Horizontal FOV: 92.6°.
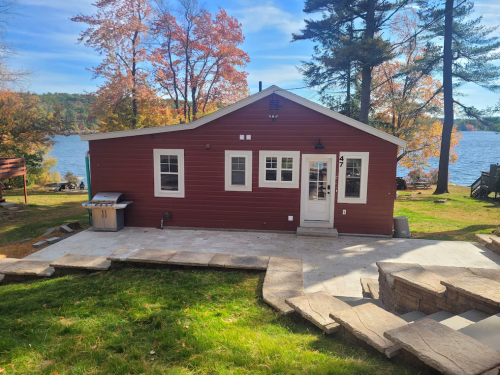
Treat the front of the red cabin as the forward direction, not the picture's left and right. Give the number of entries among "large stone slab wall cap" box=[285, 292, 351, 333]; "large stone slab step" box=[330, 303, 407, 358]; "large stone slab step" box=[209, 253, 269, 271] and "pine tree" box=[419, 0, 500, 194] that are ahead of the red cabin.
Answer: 3

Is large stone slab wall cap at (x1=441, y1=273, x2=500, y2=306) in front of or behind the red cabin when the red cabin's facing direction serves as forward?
in front

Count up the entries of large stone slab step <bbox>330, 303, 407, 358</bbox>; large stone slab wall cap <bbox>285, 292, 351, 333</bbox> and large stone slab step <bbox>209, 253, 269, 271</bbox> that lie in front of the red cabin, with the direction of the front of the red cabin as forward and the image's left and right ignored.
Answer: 3

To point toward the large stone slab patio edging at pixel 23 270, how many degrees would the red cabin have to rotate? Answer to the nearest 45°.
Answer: approximately 45° to its right

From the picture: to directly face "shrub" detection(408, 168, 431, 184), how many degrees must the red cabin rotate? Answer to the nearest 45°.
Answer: approximately 135° to its left

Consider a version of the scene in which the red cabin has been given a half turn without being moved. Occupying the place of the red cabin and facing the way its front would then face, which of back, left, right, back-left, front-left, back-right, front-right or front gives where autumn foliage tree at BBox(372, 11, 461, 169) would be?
front-right

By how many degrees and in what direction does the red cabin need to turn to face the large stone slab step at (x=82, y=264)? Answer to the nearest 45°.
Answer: approximately 45° to its right

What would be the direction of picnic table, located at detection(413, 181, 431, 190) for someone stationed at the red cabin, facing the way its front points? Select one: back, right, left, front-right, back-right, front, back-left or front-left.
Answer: back-left

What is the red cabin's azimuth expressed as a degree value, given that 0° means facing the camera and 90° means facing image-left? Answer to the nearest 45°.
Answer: approximately 0°

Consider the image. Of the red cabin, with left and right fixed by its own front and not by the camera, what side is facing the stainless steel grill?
right

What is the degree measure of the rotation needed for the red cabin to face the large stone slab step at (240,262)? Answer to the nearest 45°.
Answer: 0° — it already faces it

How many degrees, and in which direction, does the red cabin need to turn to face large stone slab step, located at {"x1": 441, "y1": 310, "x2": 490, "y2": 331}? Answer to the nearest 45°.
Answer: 0° — it already faces it

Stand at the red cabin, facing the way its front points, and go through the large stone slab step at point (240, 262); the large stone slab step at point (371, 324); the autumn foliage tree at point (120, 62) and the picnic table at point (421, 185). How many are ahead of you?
2

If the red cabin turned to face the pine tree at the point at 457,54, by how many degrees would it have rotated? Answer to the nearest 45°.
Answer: approximately 135° to its left

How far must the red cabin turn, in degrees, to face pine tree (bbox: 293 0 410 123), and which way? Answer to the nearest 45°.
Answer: approximately 135° to its left

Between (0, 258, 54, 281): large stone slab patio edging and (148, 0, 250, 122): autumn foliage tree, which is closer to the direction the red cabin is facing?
the large stone slab patio edging

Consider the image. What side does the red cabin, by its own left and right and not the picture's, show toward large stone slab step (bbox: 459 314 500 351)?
front
